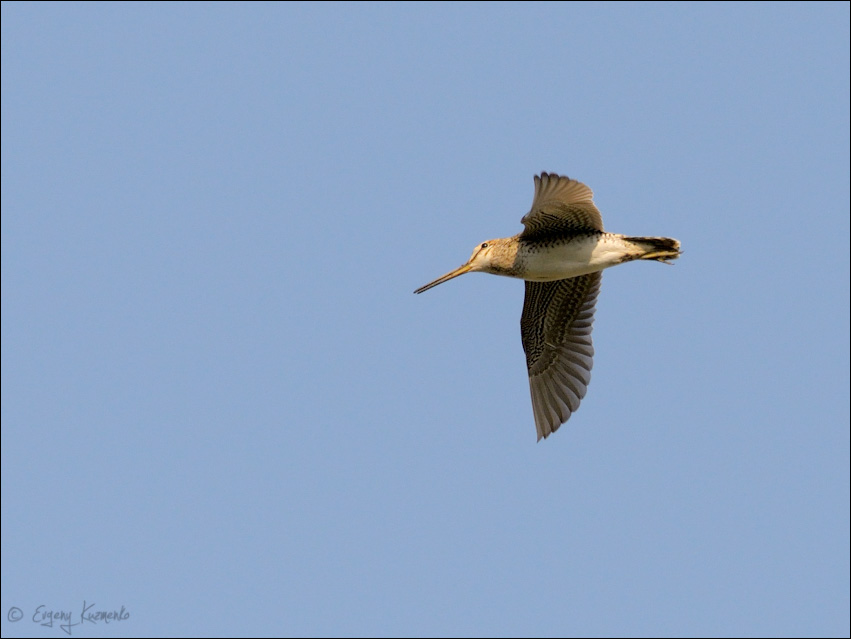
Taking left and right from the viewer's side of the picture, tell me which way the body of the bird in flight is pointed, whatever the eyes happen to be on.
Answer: facing to the left of the viewer
